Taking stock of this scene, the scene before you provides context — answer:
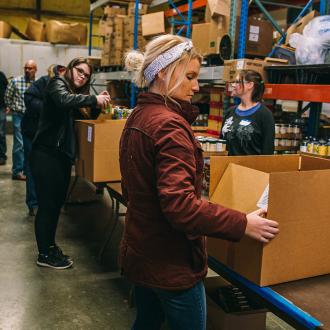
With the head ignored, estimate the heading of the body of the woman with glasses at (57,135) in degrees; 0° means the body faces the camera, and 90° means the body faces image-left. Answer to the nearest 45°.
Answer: approximately 270°

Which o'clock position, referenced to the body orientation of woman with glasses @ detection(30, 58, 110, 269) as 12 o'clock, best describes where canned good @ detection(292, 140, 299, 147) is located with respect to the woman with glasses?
The canned good is roughly at 11 o'clock from the woman with glasses.

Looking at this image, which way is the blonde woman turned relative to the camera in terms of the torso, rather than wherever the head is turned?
to the viewer's right

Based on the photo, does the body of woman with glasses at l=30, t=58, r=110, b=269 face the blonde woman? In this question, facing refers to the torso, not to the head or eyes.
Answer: no

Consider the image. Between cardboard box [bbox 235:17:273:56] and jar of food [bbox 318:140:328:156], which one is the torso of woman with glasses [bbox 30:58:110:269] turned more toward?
the jar of food

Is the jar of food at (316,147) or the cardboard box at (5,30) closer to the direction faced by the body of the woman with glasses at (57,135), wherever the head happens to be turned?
the jar of food

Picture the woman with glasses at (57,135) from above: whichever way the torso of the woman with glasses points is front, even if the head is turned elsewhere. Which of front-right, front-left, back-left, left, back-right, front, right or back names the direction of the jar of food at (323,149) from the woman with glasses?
front

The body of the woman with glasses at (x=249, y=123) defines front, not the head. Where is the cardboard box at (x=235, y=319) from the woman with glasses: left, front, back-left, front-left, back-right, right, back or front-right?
front-left

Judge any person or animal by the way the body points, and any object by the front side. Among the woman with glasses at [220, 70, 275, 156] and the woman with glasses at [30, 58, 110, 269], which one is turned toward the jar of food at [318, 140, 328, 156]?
the woman with glasses at [30, 58, 110, 269]

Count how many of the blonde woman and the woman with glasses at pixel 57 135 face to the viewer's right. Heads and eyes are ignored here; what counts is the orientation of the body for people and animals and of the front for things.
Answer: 2

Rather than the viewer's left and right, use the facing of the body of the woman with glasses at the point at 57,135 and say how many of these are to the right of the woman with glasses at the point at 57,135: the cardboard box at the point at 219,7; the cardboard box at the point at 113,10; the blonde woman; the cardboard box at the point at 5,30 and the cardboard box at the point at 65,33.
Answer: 1

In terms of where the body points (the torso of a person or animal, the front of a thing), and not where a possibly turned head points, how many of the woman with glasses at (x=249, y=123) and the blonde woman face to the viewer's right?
1

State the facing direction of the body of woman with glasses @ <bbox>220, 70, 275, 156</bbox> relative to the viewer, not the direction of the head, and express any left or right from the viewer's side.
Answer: facing the viewer and to the left of the viewer

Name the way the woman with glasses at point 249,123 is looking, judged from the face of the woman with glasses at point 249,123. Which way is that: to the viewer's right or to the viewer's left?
to the viewer's left

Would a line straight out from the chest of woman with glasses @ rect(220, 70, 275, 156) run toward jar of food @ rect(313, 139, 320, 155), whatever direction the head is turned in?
no

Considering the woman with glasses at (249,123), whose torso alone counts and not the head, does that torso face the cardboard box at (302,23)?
no

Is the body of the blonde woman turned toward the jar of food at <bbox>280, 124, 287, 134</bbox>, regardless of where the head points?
no

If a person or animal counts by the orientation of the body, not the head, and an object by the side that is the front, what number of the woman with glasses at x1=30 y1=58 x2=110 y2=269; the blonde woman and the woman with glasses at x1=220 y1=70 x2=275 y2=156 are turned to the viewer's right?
2
